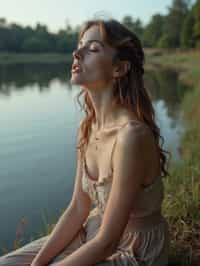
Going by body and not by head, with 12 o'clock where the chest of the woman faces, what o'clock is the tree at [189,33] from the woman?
The tree is roughly at 5 o'clock from the woman.

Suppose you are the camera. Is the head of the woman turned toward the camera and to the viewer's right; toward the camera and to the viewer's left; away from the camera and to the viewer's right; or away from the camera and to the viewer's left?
toward the camera and to the viewer's left

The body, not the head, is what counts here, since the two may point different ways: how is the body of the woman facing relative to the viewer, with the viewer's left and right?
facing the viewer and to the left of the viewer
